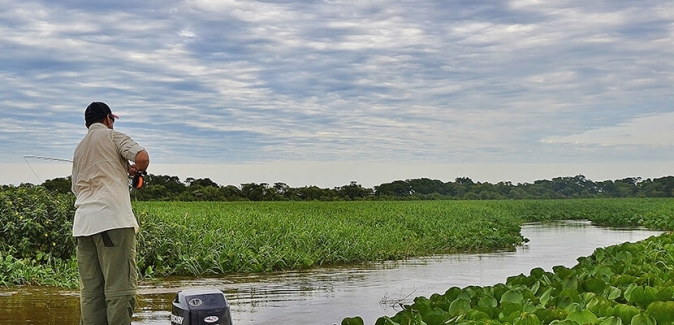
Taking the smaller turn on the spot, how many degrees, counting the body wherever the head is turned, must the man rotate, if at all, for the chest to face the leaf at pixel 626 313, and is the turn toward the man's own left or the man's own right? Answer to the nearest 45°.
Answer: approximately 90° to the man's own right

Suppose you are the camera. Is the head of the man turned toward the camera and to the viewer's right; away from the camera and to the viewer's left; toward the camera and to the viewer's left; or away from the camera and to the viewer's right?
away from the camera and to the viewer's right

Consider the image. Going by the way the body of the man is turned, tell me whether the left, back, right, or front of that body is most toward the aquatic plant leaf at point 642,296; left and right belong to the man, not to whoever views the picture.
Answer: right

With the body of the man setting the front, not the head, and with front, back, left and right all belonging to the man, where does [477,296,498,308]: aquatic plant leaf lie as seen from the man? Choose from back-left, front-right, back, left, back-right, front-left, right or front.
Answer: right

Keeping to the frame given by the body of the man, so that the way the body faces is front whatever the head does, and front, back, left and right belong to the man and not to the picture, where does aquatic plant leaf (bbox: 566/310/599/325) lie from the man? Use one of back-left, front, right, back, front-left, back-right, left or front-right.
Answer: right

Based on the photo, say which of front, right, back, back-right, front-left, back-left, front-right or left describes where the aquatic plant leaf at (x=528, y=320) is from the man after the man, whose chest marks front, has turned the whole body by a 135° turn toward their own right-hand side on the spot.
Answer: front-left

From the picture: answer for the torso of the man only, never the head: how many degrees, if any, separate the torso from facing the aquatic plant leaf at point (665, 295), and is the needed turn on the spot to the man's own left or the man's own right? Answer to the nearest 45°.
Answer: approximately 90° to the man's own right

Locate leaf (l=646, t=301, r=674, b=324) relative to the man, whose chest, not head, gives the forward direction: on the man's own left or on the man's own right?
on the man's own right

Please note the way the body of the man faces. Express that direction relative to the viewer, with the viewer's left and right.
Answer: facing away from the viewer and to the right of the viewer
